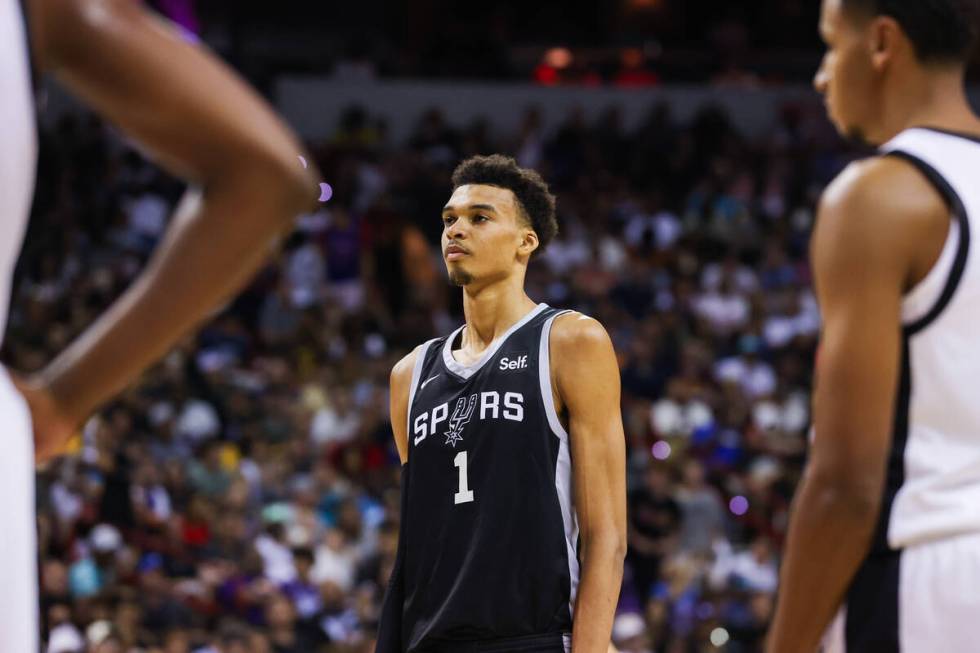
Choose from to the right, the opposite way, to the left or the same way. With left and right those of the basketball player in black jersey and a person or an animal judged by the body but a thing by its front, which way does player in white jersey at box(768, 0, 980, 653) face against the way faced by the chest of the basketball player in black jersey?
to the right

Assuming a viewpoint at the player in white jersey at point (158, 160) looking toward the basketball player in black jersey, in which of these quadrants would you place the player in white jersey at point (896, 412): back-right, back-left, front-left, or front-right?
front-right

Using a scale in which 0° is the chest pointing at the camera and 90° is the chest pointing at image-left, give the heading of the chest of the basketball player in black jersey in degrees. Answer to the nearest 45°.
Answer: approximately 45°

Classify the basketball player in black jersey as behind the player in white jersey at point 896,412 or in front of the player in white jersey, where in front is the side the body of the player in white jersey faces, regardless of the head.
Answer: in front

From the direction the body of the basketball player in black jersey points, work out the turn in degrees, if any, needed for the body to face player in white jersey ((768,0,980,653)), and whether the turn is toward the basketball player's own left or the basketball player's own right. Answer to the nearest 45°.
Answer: approximately 45° to the basketball player's own left

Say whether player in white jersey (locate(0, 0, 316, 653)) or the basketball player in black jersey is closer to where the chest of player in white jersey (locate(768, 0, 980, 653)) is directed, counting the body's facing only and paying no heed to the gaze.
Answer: the basketball player in black jersey

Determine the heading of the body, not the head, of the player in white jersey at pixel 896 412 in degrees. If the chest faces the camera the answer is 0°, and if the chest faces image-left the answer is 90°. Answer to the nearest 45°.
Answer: approximately 135°

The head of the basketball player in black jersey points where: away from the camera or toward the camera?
toward the camera

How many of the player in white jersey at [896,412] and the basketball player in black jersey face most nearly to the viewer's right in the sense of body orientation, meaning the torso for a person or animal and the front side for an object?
0

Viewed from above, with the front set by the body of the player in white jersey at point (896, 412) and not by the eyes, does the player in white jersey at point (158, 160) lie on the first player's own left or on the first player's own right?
on the first player's own left

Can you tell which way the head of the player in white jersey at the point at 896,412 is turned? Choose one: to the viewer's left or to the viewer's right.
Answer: to the viewer's left
